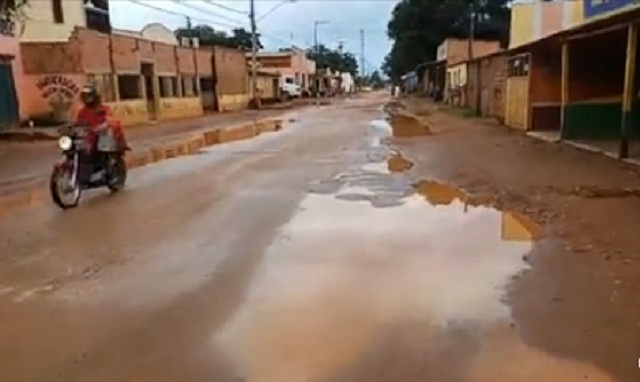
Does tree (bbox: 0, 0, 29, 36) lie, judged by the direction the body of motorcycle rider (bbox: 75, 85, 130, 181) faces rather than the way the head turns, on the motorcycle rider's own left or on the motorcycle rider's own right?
on the motorcycle rider's own right

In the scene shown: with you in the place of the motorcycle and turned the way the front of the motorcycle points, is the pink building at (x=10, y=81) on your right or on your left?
on your right

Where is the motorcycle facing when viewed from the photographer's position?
facing the viewer and to the left of the viewer

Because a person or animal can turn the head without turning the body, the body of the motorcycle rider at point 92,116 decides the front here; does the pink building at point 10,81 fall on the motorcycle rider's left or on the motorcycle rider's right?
on the motorcycle rider's right
